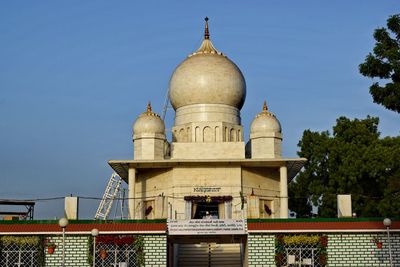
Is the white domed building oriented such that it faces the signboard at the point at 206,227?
yes

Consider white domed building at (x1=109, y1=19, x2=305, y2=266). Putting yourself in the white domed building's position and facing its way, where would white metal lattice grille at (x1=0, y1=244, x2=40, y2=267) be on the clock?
The white metal lattice grille is roughly at 1 o'clock from the white domed building.

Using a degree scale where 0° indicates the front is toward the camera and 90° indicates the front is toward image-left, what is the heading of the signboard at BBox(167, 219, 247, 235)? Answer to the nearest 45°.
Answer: approximately 0°

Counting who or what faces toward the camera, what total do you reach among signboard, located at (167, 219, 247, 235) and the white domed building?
2

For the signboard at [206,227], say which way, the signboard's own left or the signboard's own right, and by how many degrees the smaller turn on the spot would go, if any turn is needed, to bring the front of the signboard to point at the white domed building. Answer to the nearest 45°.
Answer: approximately 180°

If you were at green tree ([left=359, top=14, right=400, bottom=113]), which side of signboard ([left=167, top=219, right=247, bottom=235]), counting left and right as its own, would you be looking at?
left

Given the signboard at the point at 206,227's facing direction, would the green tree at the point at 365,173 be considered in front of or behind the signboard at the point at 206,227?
behind
